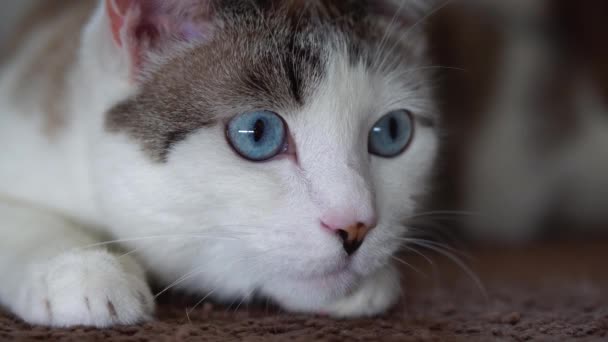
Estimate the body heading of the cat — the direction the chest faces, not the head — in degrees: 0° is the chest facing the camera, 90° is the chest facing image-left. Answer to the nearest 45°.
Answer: approximately 315°
